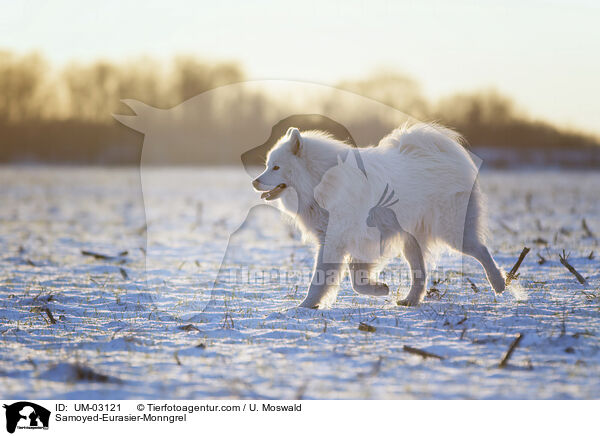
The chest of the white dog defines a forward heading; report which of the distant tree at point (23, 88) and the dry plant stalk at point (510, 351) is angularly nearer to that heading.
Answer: the distant tree

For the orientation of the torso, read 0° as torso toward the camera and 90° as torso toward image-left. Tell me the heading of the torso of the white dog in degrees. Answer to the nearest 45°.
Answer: approximately 90°
